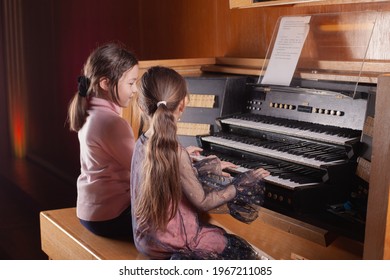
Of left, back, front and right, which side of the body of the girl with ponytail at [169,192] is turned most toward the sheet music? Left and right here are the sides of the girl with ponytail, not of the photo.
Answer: front

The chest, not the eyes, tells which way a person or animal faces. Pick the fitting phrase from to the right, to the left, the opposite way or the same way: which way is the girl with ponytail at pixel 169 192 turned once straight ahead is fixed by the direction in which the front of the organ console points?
the opposite way

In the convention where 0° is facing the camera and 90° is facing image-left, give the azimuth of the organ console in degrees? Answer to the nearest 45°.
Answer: approximately 45°

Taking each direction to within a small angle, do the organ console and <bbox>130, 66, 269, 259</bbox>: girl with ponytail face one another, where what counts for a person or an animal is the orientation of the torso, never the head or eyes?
yes

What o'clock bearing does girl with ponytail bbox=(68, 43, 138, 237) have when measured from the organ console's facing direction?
The girl with ponytail is roughly at 1 o'clock from the organ console.

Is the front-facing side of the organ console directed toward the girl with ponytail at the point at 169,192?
yes

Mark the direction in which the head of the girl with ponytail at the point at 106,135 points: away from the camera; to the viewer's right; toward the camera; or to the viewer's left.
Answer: to the viewer's right

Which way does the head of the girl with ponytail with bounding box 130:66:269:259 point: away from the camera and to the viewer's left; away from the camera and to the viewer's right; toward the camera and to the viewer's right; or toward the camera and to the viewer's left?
away from the camera and to the viewer's right

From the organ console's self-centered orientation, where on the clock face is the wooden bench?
The wooden bench is roughly at 1 o'clock from the organ console.

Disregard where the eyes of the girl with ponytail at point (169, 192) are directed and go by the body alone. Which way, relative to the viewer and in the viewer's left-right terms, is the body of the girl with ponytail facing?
facing away from the viewer and to the right of the viewer
